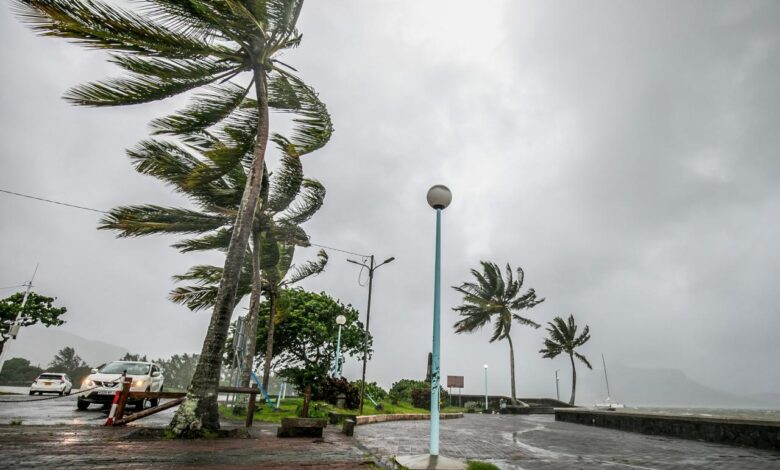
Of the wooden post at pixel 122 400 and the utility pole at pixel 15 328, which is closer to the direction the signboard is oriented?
the wooden post

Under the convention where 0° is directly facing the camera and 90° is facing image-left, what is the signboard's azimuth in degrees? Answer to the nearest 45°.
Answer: approximately 0°

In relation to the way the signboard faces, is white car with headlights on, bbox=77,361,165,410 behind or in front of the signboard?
in front

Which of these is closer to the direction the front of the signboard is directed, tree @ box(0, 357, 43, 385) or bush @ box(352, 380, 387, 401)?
the bush

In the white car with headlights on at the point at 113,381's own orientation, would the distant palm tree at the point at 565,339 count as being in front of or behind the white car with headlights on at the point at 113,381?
behind

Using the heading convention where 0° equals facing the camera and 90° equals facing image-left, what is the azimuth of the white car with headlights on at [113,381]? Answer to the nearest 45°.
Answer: approximately 45°

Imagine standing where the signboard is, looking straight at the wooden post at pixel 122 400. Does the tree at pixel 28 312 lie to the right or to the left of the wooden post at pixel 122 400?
right
